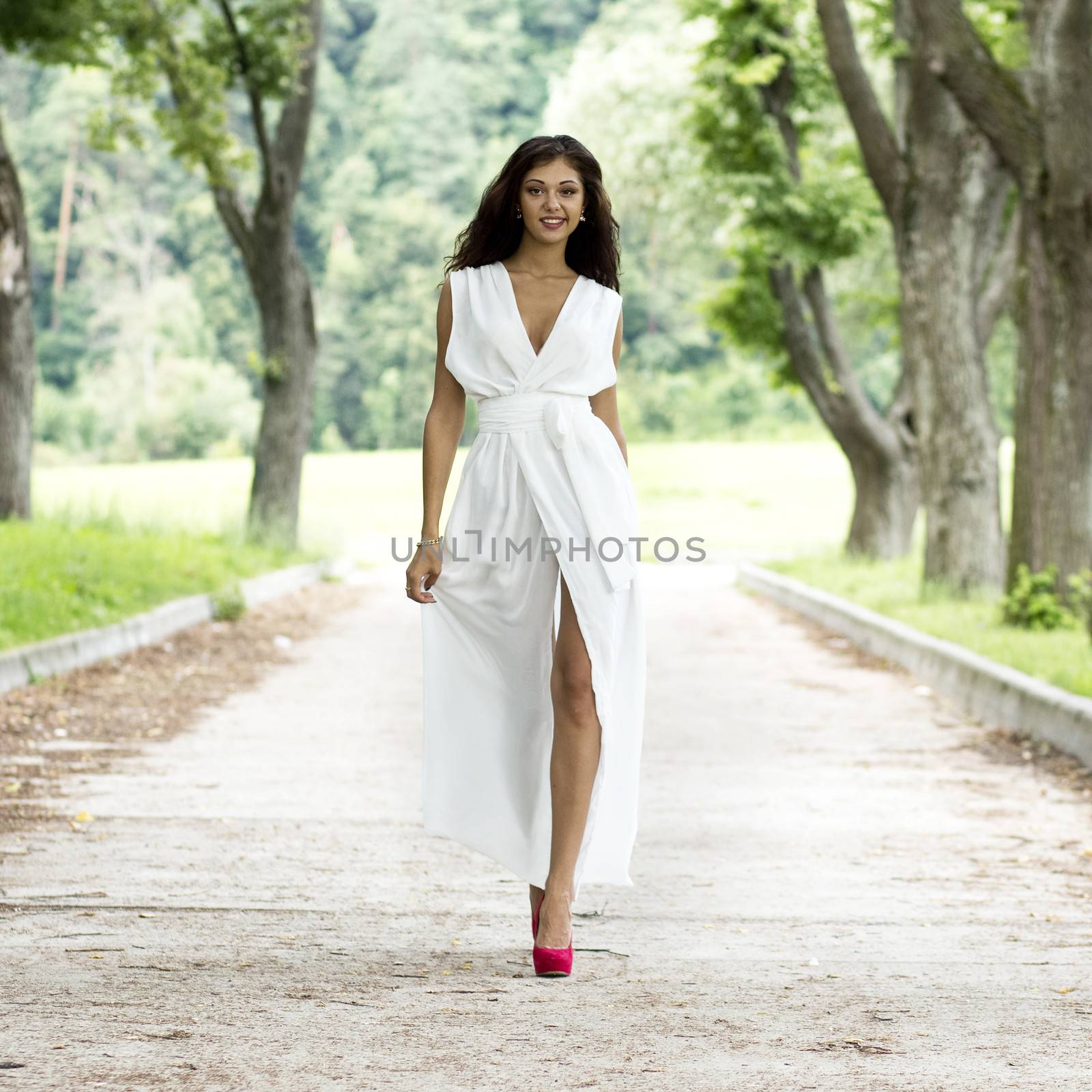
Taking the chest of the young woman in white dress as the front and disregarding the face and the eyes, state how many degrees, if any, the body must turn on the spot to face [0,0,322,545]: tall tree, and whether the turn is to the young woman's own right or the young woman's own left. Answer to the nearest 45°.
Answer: approximately 180°

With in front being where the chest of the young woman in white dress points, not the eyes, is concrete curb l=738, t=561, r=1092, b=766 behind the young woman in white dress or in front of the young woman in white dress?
behind

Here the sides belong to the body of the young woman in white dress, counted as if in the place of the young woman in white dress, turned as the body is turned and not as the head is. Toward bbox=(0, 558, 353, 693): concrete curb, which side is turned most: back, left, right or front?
back

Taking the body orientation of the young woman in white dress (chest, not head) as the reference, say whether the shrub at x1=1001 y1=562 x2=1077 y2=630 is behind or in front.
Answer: behind

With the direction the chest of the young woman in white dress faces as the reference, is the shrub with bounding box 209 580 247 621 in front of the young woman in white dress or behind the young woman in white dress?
behind

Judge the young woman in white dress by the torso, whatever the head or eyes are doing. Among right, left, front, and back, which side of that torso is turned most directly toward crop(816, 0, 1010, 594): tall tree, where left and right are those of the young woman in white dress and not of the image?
back

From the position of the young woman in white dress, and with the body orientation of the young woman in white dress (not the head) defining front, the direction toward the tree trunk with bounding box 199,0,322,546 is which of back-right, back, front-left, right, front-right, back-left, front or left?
back

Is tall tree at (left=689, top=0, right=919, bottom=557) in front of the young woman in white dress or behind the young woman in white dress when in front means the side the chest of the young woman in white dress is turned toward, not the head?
behind

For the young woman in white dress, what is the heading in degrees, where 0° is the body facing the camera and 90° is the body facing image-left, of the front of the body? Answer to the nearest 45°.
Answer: approximately 0°
